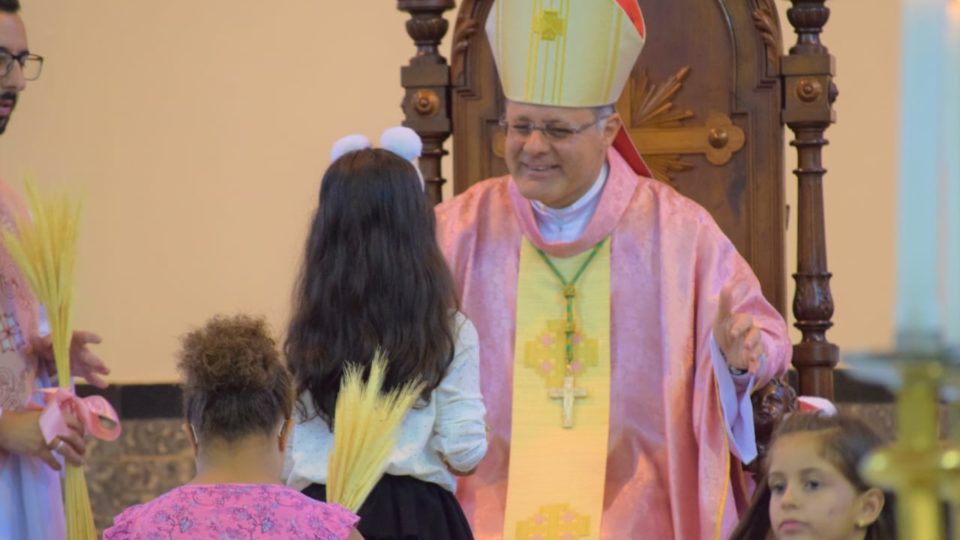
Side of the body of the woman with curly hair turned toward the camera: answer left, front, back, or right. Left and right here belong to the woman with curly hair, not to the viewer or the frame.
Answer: back

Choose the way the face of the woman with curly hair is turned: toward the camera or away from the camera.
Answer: away from the camera

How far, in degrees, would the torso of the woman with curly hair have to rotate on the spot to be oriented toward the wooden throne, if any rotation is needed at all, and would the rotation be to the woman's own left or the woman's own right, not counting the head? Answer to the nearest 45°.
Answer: approximately 45° to the woman's own right

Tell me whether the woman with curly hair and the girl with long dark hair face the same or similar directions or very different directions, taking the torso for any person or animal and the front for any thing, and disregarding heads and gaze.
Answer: same or similar directions

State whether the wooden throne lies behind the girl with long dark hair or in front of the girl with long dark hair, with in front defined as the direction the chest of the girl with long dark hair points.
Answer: in front

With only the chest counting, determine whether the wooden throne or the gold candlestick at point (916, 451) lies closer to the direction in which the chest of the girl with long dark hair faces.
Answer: the wooden throne

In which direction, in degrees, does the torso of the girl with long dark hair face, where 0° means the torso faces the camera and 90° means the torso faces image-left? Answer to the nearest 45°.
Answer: approximately 180°

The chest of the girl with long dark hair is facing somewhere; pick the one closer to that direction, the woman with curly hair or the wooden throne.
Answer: the wooden throne

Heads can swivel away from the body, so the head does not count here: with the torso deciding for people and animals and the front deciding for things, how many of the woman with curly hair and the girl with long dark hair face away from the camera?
2

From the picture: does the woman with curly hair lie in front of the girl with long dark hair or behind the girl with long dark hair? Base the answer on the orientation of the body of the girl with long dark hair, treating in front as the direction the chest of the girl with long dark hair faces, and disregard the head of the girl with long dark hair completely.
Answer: behind

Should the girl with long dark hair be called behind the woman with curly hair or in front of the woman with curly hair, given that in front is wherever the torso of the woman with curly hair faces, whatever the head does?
in front
